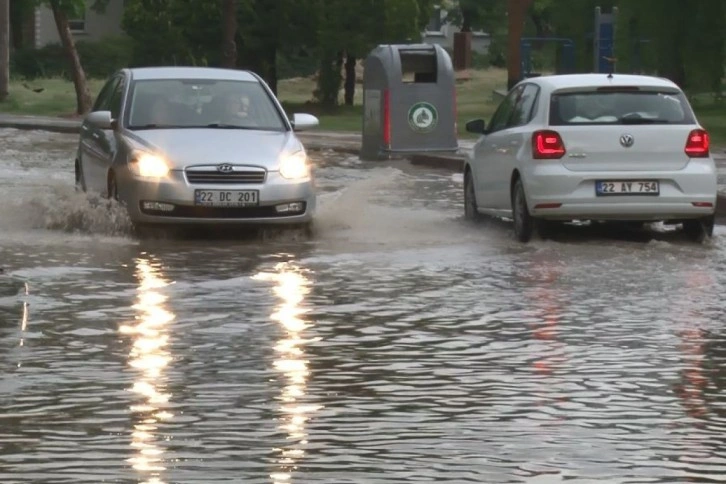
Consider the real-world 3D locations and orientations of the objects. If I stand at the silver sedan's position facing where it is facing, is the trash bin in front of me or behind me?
behind

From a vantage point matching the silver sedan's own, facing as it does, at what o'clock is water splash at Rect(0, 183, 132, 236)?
The water splash is roughly at 2 o'clock from the silver sedan.

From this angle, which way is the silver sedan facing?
toward the camera
